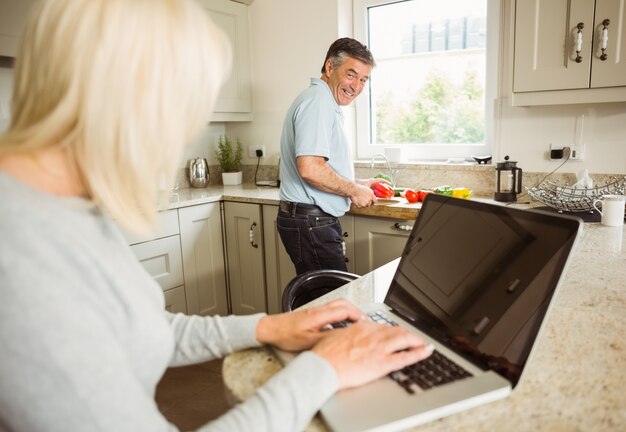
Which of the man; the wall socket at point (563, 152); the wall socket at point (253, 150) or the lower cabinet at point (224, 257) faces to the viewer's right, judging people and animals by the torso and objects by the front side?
the man

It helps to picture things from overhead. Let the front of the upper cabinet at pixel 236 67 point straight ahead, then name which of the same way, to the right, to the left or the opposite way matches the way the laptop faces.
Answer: to the right

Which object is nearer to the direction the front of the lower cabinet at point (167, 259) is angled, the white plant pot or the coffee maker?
the coffee maker

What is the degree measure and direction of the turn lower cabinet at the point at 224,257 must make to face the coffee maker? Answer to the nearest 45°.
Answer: approximately 90° to its left

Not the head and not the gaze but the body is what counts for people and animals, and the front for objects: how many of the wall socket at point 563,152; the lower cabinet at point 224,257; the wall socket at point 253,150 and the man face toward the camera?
3

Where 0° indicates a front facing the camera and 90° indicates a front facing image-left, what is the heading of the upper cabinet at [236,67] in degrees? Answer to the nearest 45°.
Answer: approximately 315°

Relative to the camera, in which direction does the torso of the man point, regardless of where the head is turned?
to the viewer's right

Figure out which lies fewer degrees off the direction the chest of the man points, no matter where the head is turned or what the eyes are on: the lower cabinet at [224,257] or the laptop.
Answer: the laptop

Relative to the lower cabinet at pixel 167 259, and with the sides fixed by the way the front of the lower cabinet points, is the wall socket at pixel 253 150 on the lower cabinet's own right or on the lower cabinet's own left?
on the lower cabinet's own left

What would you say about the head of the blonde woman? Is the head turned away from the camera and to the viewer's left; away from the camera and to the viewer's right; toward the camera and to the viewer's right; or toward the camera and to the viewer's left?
away from the camera and to the viewer's right

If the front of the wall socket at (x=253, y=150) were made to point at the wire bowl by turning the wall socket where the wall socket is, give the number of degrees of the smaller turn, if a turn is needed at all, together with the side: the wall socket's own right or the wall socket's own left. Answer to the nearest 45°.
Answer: approximately 45° to the wall socket's own left

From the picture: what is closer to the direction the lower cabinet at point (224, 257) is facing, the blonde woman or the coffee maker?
the blonde woman
